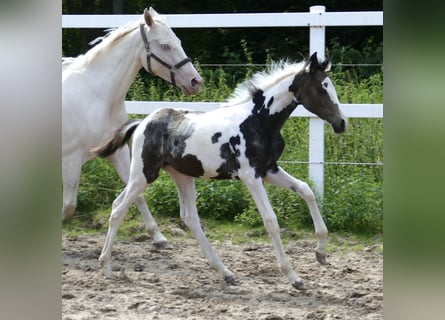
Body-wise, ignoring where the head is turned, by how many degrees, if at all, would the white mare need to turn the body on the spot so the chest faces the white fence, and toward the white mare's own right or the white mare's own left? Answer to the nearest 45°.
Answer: approximately 45° to the white mare's own left

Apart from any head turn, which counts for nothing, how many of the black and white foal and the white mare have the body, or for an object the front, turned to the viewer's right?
2

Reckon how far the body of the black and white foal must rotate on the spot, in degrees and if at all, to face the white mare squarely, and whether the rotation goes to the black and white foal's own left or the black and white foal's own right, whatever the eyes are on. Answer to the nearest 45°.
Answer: approximately 135° to the black and white foal's own left

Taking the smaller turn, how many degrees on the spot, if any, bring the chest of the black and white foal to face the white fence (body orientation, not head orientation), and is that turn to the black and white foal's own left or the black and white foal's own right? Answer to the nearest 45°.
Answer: approximately 90° to the black and white foal's own left

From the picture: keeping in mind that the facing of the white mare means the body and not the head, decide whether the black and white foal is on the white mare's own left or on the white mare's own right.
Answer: on the white mare's own right

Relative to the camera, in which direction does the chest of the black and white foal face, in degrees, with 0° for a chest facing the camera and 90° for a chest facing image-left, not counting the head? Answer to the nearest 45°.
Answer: approximately 270°

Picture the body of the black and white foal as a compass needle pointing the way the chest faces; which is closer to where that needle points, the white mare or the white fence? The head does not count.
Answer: the white fence

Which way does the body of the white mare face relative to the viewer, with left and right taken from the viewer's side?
facing to the right of the viewer
